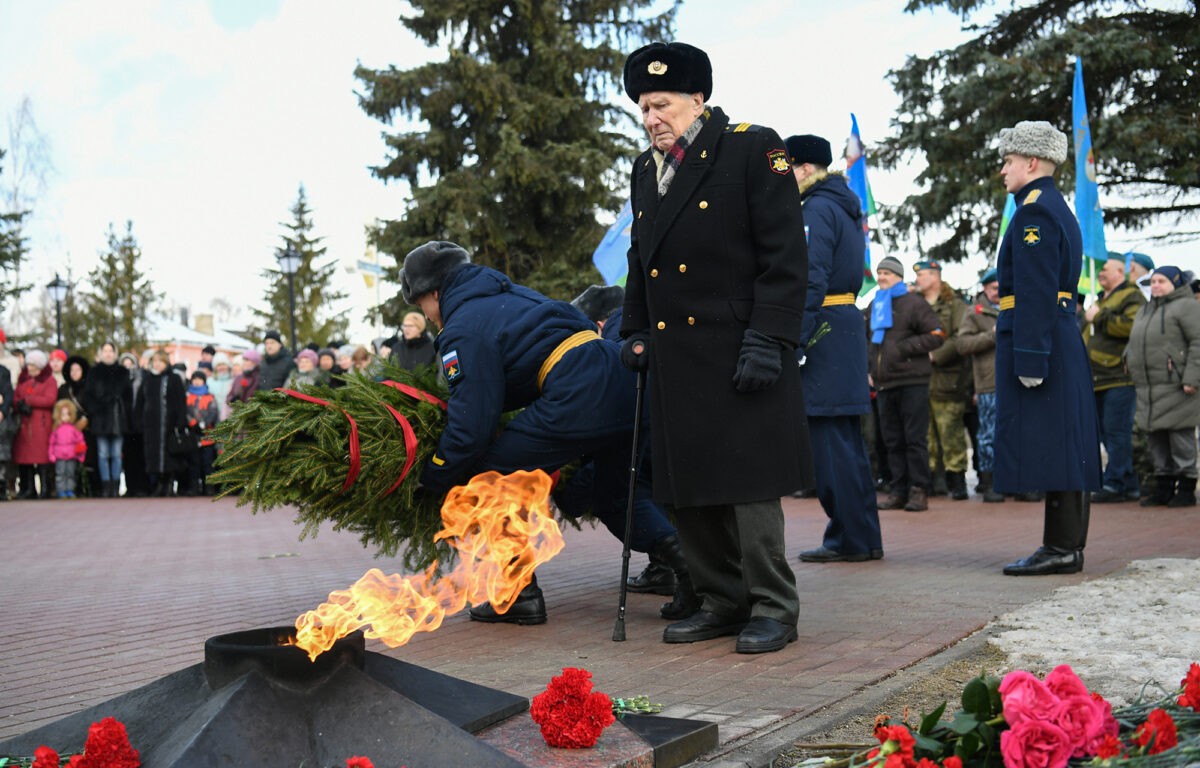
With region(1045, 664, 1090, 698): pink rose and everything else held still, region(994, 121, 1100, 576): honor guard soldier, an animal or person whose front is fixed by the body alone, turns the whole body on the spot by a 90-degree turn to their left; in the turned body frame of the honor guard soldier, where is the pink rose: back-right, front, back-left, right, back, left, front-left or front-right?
front

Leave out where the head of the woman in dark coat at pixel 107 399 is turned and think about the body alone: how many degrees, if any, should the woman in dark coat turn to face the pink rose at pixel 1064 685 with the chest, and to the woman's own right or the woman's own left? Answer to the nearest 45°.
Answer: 0° — they already face it

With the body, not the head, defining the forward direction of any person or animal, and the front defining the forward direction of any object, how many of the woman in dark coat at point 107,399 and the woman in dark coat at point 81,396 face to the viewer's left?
0

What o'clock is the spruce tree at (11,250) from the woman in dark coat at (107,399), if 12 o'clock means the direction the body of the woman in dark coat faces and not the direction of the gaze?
The spruce tree is roughly at 6 o'clock from the woman in dark coat.

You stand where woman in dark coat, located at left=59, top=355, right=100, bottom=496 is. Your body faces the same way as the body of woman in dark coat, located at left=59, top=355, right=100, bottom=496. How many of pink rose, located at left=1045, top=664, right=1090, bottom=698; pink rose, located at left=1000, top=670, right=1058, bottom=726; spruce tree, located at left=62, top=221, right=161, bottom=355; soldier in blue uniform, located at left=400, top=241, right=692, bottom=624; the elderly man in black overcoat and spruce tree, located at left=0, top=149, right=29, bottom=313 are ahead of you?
4

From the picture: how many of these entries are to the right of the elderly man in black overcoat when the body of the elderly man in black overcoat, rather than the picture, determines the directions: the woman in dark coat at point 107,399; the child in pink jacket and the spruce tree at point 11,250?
3

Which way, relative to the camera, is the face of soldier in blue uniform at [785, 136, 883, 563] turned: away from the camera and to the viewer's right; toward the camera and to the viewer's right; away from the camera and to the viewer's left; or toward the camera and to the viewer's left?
away from the camera and to the viewer's left

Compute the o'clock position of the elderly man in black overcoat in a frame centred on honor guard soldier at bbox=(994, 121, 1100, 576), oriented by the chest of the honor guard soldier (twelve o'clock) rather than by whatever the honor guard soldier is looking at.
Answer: The elderly man in black overcoat is roughly at 10 o'clock from the honor guard soldier.

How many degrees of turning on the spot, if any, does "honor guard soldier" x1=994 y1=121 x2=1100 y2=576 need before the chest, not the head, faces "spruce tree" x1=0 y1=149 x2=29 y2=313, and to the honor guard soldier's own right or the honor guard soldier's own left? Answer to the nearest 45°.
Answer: approximately 45° to the honor guard soldier's own right

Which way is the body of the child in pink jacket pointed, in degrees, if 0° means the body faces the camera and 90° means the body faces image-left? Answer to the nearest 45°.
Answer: approximately 0°

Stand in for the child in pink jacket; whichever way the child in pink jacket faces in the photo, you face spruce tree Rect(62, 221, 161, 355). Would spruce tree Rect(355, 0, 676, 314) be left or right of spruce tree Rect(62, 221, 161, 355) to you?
right

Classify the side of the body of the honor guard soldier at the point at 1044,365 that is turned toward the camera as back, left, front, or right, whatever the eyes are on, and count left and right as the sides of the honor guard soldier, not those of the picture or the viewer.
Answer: left
